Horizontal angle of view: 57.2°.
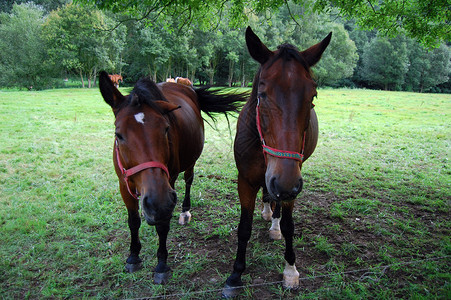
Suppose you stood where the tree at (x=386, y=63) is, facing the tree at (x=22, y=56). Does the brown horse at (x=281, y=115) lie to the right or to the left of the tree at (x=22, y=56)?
left

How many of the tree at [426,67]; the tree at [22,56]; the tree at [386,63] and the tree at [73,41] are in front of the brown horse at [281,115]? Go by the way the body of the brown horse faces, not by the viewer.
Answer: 0

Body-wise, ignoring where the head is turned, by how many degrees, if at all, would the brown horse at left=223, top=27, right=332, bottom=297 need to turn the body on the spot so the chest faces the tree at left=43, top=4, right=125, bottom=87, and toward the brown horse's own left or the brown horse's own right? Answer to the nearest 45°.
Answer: approximately 135° to the brown horse's own right

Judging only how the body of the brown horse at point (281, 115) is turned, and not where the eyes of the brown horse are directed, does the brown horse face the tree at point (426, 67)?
no

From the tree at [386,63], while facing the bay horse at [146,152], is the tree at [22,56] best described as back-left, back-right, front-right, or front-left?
front-right

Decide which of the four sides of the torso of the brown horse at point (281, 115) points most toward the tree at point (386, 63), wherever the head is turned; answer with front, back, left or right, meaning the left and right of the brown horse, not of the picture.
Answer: back

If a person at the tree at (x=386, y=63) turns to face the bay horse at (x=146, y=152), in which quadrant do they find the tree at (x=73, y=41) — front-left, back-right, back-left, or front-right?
front-right

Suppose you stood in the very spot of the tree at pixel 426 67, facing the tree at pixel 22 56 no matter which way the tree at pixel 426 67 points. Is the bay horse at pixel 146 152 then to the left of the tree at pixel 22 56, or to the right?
left

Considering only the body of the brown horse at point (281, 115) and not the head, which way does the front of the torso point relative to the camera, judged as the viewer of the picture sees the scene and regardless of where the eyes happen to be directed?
toward the camera

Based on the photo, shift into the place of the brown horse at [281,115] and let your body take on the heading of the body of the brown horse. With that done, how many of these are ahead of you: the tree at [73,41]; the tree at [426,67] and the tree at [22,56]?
0

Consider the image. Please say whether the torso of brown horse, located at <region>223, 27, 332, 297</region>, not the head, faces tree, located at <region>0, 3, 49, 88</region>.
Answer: no

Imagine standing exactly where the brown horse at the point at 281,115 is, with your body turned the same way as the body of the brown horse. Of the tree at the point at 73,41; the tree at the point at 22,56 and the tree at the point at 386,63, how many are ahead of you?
0

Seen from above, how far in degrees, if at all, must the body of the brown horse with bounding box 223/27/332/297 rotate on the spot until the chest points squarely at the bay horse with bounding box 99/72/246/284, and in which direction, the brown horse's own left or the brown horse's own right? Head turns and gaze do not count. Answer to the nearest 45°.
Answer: approximately 90° to the brown horse's own right
